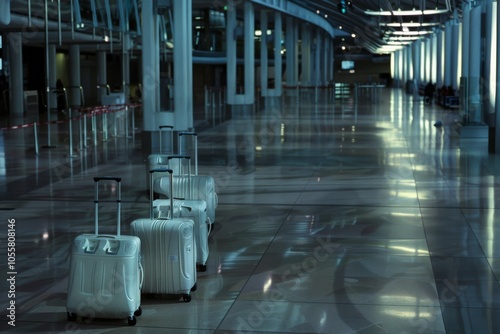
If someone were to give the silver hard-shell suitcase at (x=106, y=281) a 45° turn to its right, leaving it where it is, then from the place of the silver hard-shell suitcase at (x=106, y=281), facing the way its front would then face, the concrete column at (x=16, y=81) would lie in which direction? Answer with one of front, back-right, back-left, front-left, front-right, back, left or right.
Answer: back-right

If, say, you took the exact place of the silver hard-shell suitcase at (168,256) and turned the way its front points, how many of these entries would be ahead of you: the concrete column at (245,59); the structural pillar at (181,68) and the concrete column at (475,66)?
0

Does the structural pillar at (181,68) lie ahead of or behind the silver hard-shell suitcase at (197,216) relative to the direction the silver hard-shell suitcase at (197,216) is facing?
behind

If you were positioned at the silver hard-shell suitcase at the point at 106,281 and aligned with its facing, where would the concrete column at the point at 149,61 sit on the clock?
The concrete column is roughly at 6 o'clock from the silver hard-shell suitcase.

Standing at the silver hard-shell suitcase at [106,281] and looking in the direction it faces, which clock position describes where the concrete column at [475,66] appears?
The concrete column is roughly at 7 o'clock from the silver hard-shell suitcase.

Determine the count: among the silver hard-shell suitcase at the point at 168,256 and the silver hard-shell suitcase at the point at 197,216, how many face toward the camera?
2

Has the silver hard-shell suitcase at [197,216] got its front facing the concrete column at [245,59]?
no

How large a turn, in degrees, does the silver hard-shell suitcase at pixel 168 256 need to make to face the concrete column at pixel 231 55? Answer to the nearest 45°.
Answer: approximately 180°

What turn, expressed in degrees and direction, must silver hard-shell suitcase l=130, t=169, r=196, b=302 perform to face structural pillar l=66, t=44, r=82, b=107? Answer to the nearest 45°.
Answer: approximately 180°

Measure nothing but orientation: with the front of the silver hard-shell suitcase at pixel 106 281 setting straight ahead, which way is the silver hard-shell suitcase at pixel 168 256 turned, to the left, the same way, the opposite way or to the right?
the same way

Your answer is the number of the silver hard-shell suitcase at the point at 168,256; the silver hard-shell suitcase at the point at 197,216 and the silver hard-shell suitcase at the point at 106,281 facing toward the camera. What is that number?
3

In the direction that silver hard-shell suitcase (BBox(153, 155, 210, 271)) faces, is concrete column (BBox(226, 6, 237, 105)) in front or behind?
behind

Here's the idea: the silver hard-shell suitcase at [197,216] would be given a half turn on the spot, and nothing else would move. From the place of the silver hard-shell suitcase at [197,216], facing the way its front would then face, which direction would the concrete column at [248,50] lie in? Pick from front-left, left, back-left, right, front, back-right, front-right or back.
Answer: front

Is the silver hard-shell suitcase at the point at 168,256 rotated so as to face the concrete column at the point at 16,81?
no

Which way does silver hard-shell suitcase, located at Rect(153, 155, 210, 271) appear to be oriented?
toward the camera

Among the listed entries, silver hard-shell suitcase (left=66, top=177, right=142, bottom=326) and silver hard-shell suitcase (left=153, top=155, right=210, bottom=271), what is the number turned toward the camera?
2

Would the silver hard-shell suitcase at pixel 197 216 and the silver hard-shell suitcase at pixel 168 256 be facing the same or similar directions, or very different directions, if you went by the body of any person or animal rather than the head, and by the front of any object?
same or similar directions

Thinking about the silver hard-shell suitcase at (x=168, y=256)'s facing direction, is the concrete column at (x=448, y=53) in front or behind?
behind
